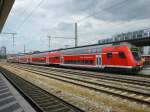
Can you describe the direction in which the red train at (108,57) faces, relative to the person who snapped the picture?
facing the viewer and to the right of the viewer
